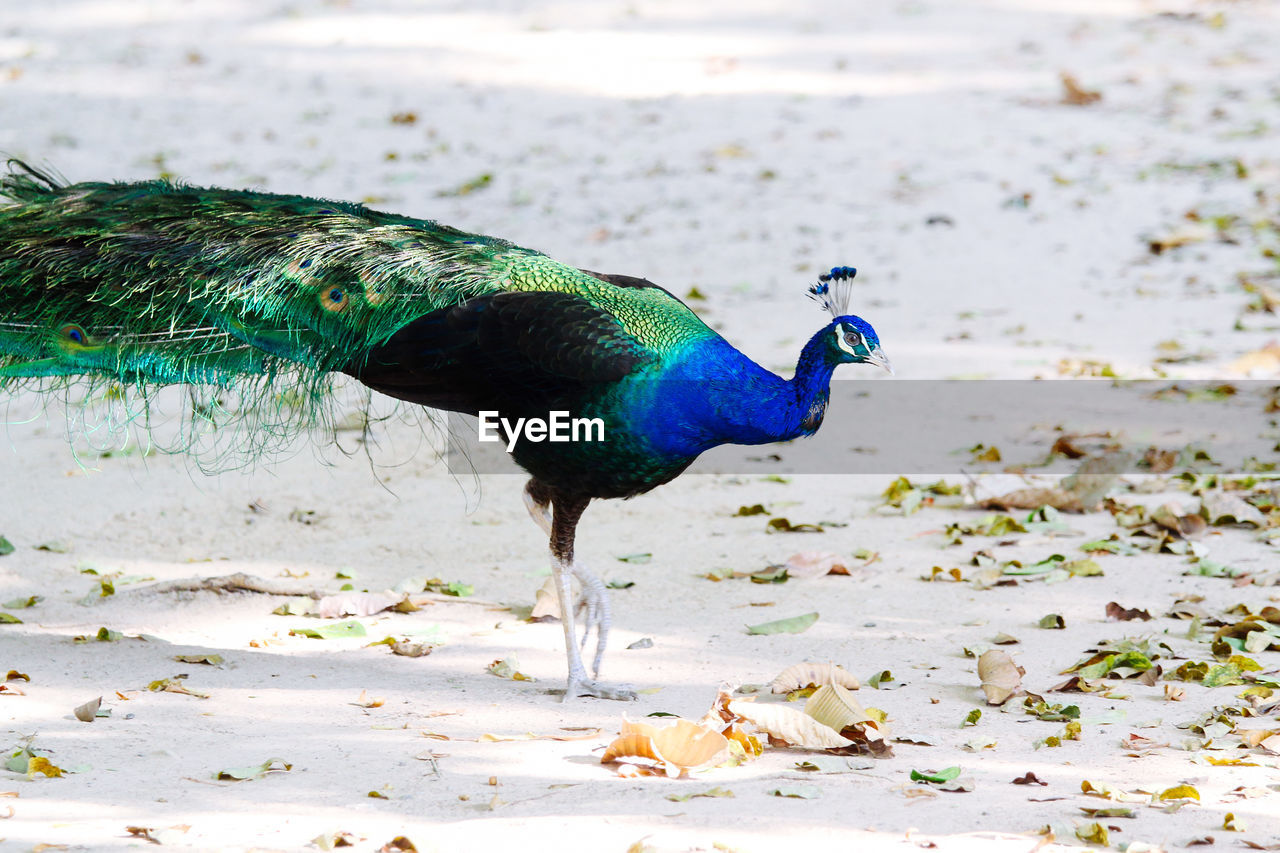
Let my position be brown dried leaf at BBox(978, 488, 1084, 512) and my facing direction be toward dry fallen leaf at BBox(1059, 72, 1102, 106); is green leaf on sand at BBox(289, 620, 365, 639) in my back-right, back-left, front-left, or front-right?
back-left

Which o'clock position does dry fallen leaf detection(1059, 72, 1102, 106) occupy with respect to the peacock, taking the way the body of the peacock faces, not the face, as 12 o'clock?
The dry fallen leaf is roughly at 10 o'clock from the peacock.

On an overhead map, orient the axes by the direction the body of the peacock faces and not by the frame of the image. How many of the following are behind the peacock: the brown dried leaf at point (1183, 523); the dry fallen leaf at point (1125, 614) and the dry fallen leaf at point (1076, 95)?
0

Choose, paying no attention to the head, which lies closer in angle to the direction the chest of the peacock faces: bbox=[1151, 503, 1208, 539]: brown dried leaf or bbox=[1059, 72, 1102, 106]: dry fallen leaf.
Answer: the brown dried leaf

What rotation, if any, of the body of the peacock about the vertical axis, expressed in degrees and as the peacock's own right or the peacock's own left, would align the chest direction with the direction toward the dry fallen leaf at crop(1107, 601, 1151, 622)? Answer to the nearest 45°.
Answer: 0° — it already faces it

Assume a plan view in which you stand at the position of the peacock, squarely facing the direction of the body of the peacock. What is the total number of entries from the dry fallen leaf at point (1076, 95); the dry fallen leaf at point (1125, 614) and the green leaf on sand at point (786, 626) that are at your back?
0

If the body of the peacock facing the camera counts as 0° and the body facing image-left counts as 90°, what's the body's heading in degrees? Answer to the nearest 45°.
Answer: approximately 270°

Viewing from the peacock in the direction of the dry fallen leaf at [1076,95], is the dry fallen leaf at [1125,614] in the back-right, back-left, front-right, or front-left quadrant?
front-right

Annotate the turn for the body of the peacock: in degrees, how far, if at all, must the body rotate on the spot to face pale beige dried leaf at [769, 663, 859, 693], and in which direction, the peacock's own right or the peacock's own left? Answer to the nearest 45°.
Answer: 0° — it already faces it

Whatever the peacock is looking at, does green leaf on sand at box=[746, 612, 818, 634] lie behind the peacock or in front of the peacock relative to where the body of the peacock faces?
in front

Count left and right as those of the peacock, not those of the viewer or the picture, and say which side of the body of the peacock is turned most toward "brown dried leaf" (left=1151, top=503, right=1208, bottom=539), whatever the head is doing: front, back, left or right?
front
